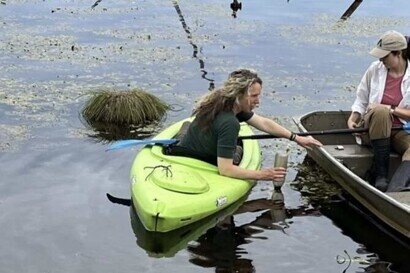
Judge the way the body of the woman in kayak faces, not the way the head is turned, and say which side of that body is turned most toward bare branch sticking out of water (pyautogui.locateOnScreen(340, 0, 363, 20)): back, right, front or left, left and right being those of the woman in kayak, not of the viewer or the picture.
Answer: left

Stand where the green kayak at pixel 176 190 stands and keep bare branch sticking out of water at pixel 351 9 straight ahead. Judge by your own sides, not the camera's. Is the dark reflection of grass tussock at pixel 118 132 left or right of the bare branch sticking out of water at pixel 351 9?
left

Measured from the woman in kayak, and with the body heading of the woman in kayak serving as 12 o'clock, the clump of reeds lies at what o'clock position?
The clump of reeds is roughly at 8 o'clock from the woman in kayak.

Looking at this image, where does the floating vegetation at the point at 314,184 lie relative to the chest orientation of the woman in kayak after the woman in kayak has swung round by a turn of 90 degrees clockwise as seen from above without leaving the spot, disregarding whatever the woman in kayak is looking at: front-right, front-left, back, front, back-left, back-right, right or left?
front-left

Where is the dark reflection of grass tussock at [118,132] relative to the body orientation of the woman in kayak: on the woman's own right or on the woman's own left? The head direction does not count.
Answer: on the woman's own left

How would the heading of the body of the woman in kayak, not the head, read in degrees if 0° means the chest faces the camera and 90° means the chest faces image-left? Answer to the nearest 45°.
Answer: approximately 270°

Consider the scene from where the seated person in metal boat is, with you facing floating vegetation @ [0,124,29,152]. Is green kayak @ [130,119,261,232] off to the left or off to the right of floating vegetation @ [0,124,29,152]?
left

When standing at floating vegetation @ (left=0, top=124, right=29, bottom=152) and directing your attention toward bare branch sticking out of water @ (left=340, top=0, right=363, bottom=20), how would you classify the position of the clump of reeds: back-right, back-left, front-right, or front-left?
front-right

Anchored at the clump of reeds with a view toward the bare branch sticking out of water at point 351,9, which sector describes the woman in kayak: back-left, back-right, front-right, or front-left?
back-right
